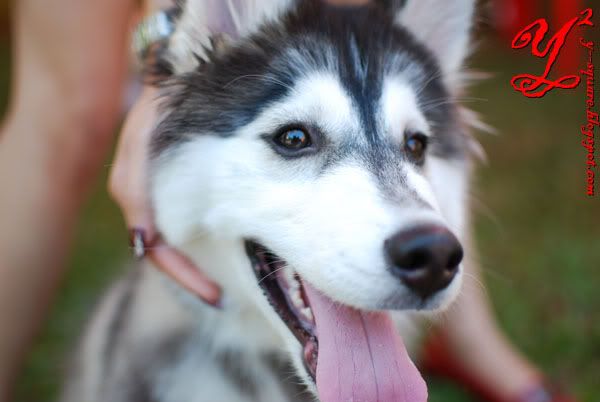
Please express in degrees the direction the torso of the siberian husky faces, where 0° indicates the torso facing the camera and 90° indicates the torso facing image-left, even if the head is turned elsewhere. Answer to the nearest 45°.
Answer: approximately 315°
